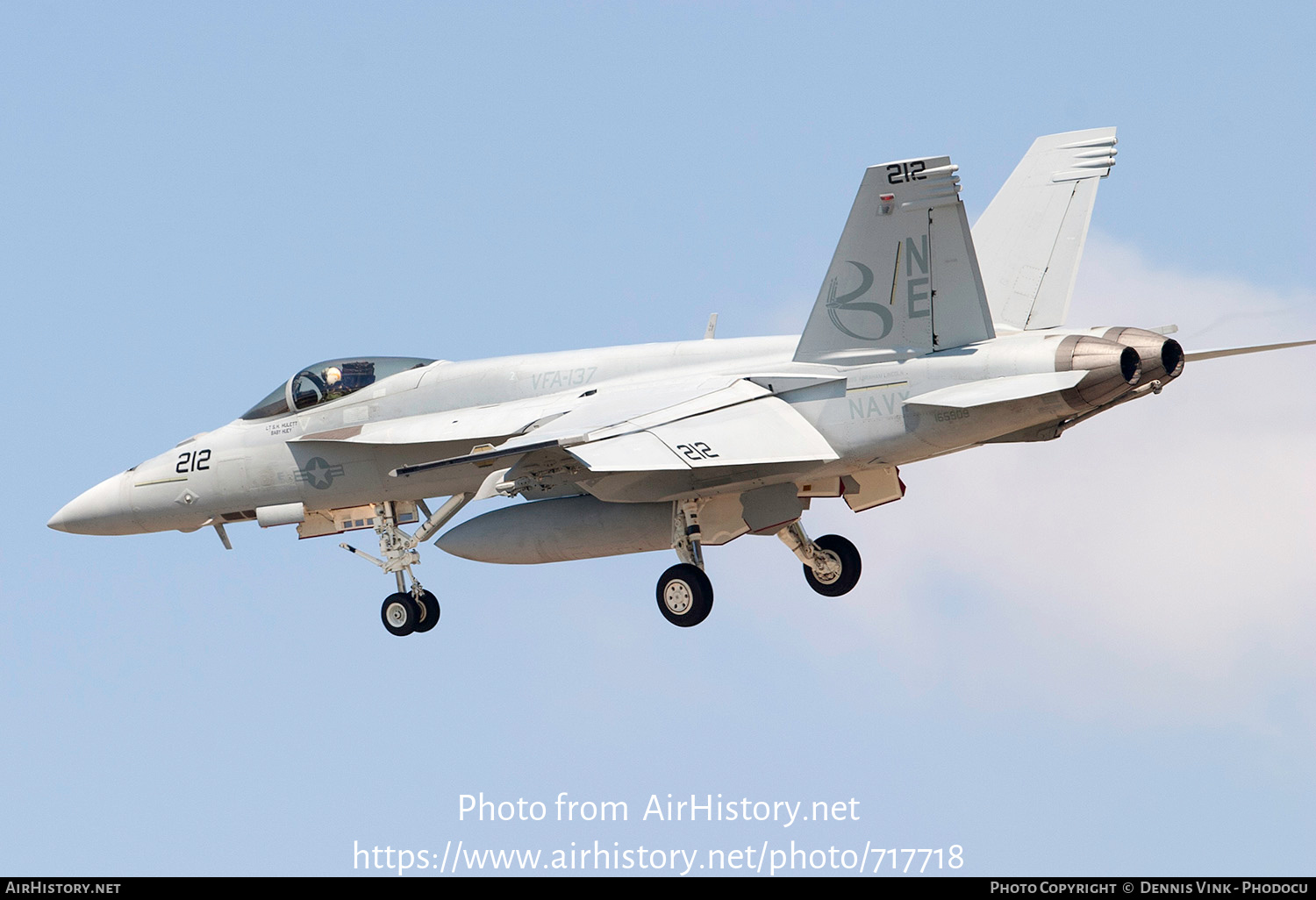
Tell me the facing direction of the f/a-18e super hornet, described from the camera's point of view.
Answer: facing away from the viewer and to the left of the viewer
